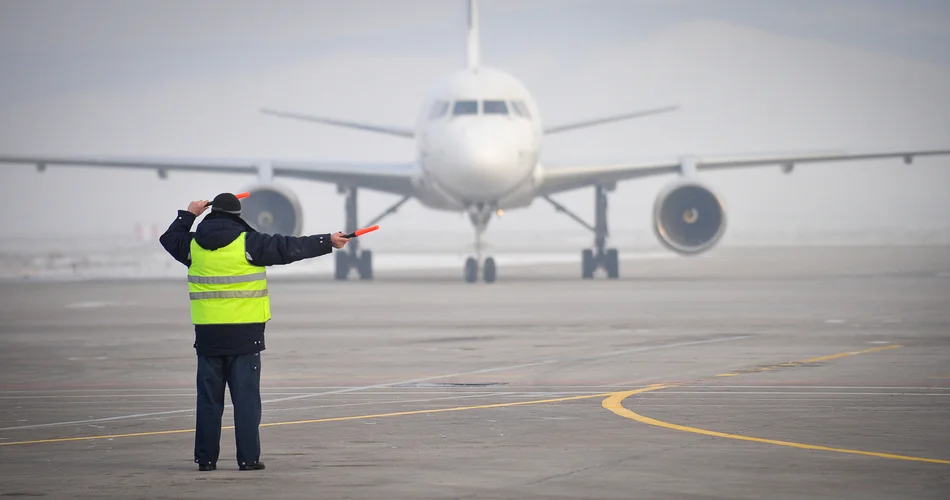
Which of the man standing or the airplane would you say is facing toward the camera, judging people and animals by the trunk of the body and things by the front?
the airplane

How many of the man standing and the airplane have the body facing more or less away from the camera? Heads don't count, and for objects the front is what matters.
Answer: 1

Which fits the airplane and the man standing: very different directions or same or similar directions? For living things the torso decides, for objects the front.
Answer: very different directions

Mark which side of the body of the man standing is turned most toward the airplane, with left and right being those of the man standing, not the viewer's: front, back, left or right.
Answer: front

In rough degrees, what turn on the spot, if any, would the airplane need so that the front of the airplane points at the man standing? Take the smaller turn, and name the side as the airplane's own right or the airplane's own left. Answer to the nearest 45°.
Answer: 0° — it already faces them

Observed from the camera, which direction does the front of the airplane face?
facing the viewer

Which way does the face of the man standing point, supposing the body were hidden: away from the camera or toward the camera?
away from the camera

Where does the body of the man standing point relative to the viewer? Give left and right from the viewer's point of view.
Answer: facing away from the viewer
